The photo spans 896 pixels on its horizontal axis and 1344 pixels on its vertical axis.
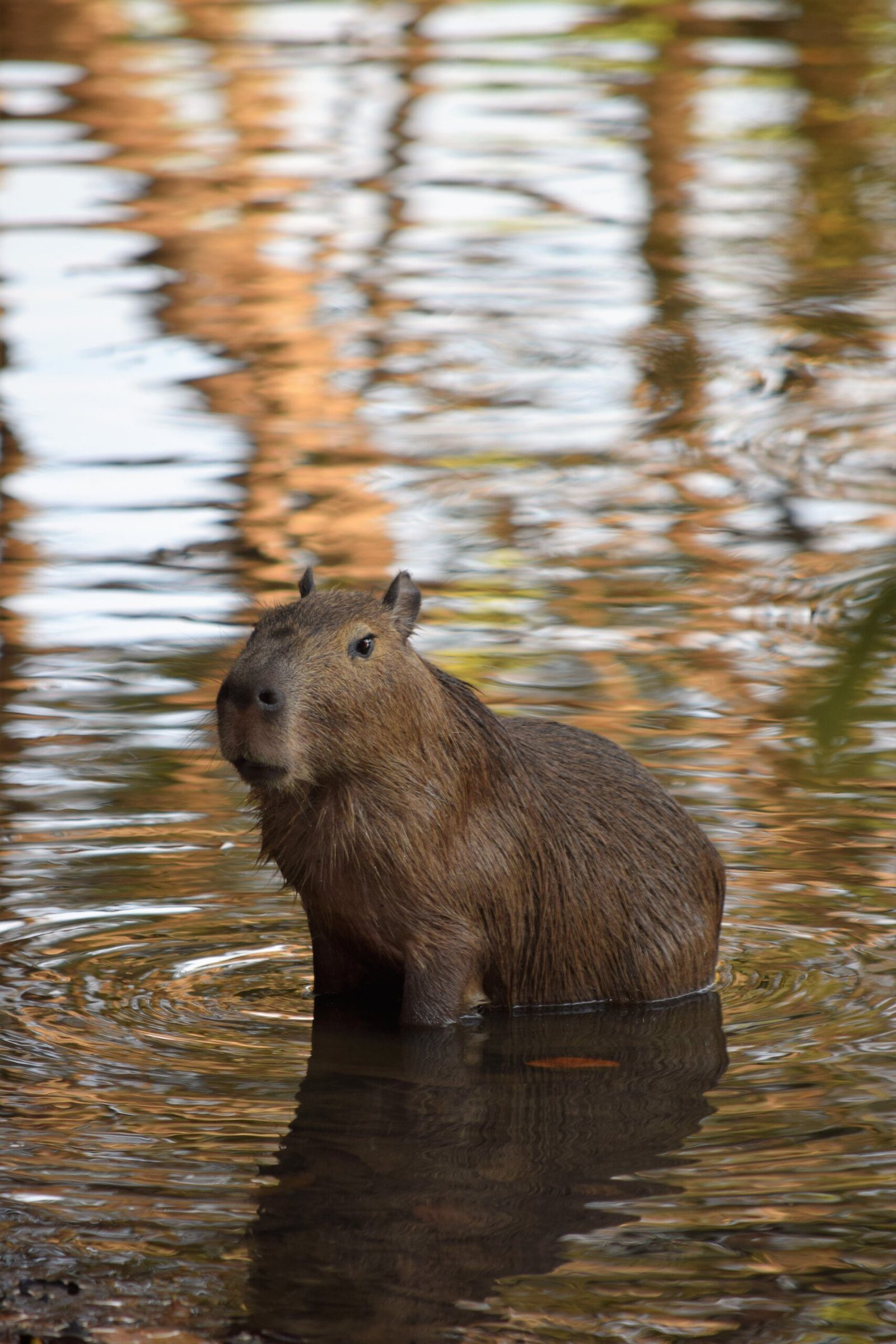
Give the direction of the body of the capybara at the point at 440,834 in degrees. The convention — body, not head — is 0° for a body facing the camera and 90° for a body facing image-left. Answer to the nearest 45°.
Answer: approximately 45°
